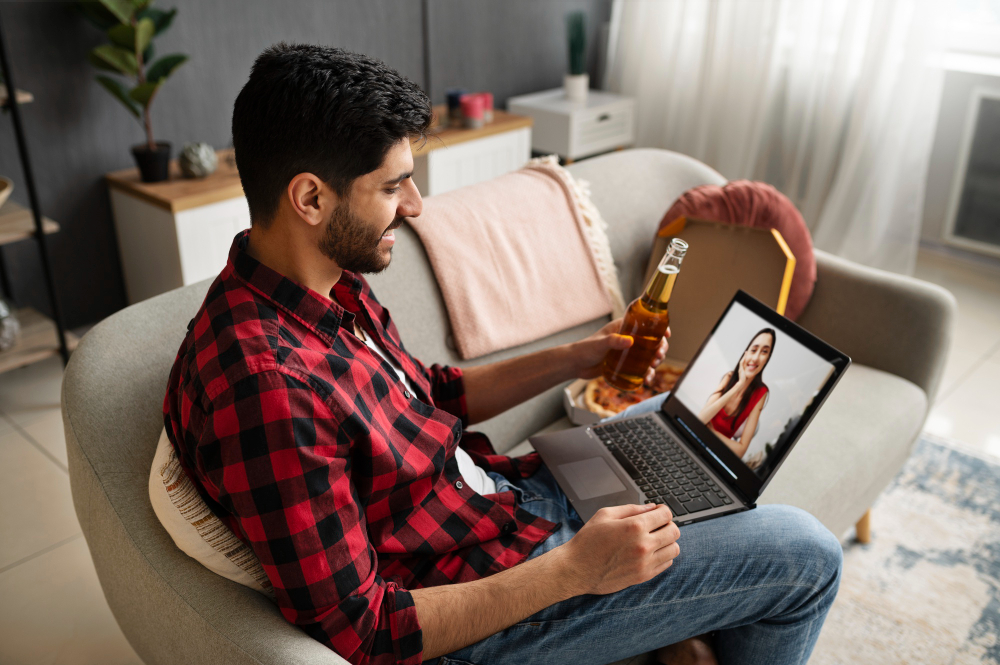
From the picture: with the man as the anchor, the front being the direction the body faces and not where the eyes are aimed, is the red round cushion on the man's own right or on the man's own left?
on the man's own left

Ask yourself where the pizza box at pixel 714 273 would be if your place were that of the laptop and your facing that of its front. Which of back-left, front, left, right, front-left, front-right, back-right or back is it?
back-right

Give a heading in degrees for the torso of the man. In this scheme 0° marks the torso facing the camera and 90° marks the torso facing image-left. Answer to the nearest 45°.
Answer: approximately 270°

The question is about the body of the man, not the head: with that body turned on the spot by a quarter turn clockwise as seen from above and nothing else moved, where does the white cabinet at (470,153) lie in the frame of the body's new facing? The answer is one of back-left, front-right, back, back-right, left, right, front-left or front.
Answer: back

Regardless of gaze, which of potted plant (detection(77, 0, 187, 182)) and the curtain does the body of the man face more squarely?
the curtain

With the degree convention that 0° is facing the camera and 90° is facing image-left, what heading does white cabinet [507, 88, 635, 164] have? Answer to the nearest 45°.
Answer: approximately 315°

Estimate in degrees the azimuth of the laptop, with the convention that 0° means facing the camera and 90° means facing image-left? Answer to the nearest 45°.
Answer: approximately 45°

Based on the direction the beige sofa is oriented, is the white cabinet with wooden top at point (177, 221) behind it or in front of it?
behind

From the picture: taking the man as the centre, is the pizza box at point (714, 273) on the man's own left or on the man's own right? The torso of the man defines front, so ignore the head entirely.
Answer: on the man's own left

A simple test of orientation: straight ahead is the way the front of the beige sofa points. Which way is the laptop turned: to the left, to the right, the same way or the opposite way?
to the right

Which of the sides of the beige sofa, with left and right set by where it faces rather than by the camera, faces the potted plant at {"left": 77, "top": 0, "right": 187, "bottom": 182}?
back

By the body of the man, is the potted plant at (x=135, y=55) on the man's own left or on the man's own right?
on the man's own left
